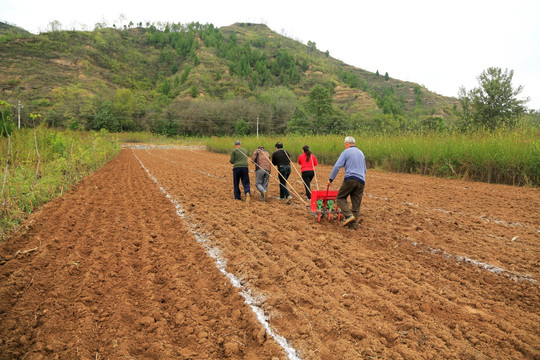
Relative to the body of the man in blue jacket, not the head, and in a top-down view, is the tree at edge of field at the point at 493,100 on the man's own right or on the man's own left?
on the man's own right

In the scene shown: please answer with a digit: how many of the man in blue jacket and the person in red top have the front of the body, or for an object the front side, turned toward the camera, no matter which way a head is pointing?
0

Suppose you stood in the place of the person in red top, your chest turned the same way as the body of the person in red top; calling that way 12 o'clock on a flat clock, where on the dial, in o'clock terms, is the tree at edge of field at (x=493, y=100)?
The tree at edge of field is roughly at 1 o'clock from the person in red top.

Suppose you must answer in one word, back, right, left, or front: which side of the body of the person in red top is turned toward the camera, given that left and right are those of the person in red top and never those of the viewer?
back

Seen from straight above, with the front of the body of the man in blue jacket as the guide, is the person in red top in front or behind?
in front

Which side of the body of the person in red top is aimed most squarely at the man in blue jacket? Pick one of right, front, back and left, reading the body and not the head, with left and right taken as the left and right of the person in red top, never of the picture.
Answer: back

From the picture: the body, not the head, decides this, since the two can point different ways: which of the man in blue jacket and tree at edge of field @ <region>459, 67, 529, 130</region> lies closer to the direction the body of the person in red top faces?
the tree at edge of field

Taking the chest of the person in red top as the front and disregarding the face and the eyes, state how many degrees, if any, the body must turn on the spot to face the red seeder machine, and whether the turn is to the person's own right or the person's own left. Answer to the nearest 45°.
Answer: approximately 180°

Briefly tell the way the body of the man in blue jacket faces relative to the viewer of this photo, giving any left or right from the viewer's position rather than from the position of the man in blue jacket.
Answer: facing away from the viewer and to the left of the viewer
